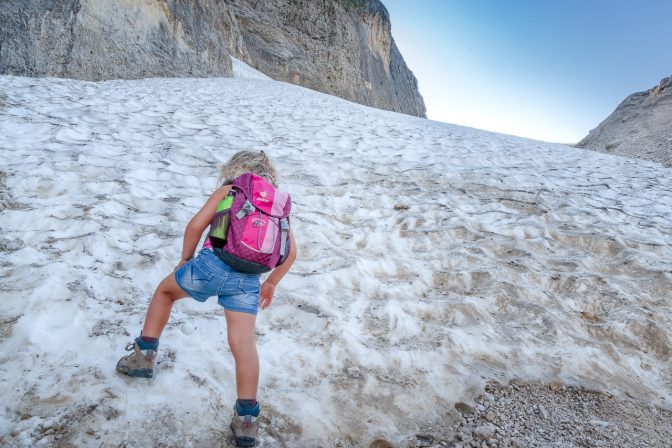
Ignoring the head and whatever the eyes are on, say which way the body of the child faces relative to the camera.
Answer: away from the camera

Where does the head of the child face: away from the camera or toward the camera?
away from the camera
